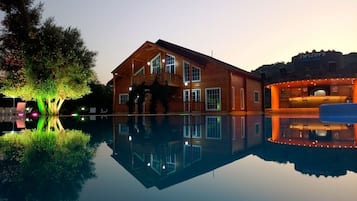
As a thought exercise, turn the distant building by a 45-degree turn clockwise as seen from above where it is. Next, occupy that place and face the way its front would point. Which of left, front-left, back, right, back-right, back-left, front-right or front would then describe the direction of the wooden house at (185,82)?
front

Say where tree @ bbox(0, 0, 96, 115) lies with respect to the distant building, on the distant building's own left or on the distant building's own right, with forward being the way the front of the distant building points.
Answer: on the distant building's own right

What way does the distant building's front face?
toward the camera
